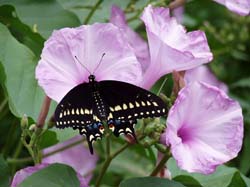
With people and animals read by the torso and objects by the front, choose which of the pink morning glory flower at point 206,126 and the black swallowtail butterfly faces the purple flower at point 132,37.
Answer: the black swallowtail butterfly

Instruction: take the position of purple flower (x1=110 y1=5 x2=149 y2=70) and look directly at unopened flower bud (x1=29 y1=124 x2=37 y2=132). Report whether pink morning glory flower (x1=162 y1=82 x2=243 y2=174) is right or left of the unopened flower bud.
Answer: left

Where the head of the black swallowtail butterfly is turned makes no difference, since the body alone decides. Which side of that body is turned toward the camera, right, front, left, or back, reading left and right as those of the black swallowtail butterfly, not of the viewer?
back

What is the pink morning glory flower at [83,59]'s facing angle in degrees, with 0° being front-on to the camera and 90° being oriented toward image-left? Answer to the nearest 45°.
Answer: approximately 0°
